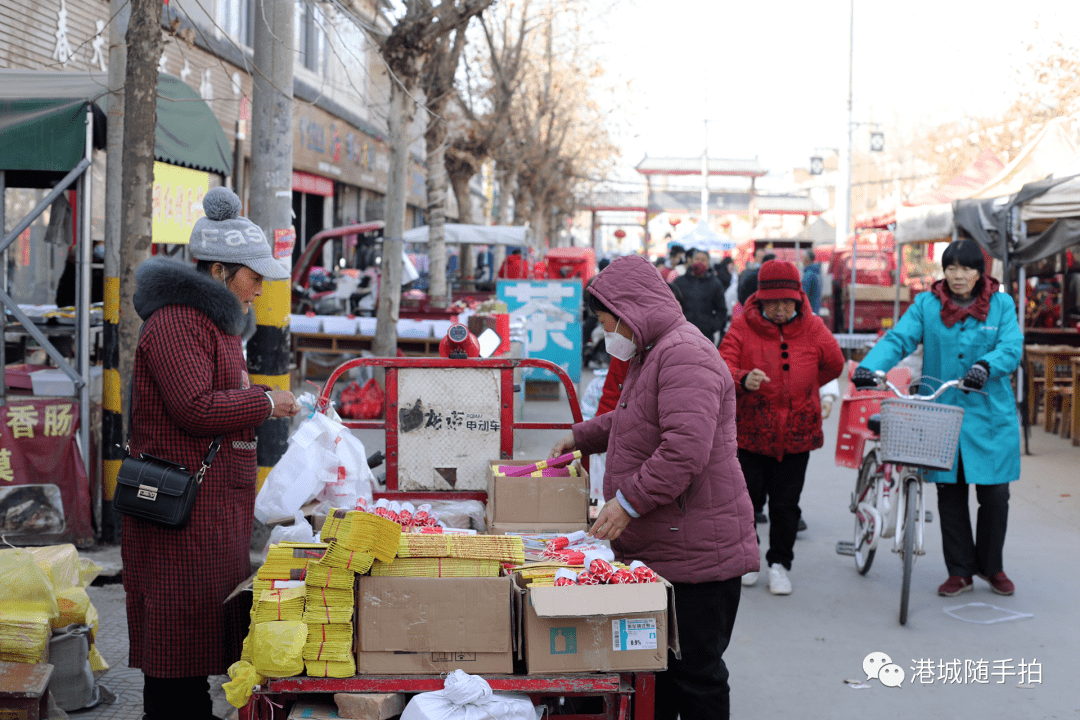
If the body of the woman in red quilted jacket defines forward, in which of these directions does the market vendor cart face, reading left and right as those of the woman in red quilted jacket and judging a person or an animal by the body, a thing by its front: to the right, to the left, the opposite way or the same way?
the opposite way

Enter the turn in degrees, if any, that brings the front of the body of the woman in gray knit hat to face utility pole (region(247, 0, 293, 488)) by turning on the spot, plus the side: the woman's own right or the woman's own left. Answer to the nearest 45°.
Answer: approximately 90° to the woman's own left

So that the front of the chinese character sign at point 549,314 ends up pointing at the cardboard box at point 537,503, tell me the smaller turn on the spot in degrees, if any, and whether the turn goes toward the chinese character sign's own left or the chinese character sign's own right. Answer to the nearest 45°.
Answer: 0° — it already faces it

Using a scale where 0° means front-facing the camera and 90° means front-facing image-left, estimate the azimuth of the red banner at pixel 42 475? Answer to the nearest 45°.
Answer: approximately 0°

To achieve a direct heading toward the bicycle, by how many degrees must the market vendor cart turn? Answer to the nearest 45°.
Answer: approximately 90° to its right

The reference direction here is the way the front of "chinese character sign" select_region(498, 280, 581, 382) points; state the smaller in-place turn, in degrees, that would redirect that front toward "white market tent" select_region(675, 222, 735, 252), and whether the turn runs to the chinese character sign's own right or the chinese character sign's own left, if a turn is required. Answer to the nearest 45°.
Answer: approximately 180°

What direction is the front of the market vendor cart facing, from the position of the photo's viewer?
facing away from the viewer

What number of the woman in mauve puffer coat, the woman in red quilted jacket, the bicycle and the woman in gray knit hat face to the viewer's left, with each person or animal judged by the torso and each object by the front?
1

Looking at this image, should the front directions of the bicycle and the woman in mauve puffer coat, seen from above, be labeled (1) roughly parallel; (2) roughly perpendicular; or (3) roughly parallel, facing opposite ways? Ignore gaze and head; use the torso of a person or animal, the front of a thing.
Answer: roughly perpendicular

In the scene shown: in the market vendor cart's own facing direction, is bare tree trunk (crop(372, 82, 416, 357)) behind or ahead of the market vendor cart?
ahead

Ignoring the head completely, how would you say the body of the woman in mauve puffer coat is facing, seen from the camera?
to the viewer's left

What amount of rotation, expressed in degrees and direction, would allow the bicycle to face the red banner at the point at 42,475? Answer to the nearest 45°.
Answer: approximately 90° to its right

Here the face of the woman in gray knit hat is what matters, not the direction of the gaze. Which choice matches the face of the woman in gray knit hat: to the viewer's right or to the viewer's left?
to the viewer's right

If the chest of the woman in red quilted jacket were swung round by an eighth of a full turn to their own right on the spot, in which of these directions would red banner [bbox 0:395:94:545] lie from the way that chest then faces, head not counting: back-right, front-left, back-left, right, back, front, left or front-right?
front-right
